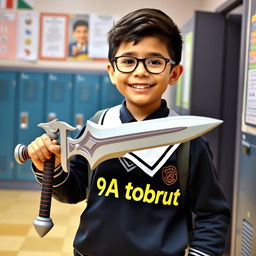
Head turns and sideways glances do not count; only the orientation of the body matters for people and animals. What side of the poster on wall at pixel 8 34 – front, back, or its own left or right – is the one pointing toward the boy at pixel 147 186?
front

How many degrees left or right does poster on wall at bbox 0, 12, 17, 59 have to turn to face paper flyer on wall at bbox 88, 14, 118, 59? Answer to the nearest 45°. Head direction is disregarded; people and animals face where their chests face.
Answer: approximately 90° to its left

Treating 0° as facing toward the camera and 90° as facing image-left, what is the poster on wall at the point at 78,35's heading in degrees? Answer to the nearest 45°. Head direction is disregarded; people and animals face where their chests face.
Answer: approximately 0°

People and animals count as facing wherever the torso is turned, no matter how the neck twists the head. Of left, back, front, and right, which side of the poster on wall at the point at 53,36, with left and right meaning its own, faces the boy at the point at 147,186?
front
